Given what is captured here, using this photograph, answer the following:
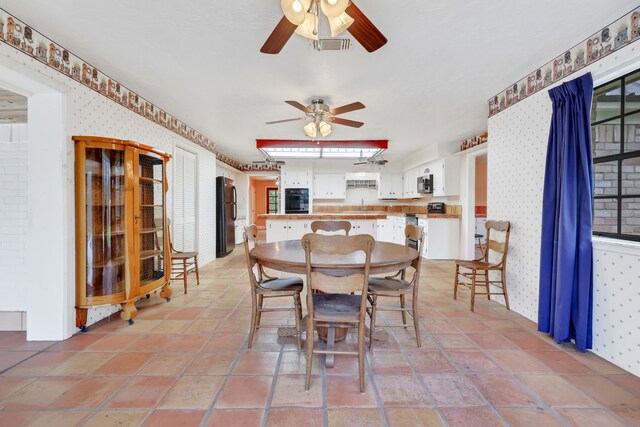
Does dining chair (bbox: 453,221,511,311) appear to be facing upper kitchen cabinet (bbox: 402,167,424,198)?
no

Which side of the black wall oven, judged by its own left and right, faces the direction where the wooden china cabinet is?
front

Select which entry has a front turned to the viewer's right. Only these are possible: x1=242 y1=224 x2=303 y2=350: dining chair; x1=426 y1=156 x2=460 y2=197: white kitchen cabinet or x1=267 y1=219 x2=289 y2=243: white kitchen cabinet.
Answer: the dining chair

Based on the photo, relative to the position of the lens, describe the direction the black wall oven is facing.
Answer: facing the viewer

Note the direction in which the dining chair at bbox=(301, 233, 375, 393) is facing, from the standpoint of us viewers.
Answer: facing away from the viewer

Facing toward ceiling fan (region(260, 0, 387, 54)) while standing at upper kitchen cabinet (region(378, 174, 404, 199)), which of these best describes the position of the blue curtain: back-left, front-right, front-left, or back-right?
front-left

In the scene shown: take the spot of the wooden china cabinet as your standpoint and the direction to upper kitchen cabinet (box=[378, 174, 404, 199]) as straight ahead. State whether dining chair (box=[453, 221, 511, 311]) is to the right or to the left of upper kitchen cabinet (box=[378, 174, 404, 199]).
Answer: right

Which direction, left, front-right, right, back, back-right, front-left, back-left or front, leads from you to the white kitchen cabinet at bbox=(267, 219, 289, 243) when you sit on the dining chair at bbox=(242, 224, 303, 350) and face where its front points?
left

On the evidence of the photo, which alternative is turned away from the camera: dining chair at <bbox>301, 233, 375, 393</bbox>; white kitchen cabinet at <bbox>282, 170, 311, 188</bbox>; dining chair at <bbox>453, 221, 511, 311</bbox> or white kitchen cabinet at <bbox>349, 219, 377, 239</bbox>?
dining chair at <bbox>301, 233, 375, 393</bbox>

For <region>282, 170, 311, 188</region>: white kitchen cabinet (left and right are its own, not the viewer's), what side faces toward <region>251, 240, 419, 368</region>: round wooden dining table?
front

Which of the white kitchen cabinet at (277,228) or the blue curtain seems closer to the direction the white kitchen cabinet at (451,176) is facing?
the white kitchen cabinet

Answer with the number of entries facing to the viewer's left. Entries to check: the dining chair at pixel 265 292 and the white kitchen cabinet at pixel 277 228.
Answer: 0

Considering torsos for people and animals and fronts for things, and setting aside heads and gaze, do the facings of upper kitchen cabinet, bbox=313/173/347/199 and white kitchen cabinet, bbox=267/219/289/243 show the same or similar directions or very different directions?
same or similar directions

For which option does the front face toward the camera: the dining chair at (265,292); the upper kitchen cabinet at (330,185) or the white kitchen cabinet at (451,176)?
the upper kitchen cabinet

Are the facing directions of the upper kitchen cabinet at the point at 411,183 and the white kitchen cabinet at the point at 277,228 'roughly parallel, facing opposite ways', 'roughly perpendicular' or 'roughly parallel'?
roughly perpendicular

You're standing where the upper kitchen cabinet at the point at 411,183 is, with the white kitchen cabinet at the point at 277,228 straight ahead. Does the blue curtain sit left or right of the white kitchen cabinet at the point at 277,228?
left

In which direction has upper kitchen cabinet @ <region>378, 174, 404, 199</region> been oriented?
toward the camera
